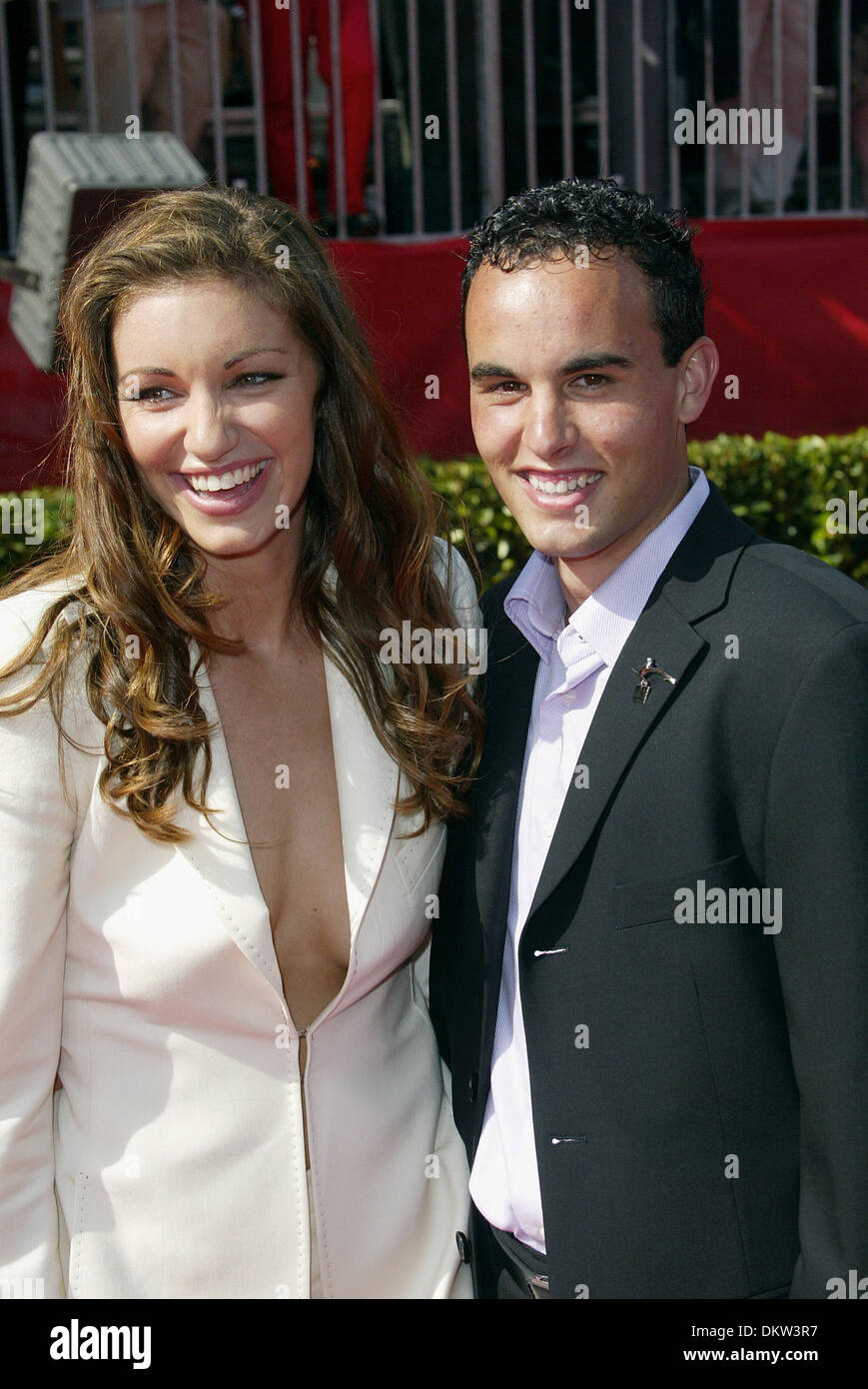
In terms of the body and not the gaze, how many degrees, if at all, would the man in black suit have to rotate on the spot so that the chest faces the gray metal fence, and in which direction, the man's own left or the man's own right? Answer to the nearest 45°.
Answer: approximately 135° to the man's own right
